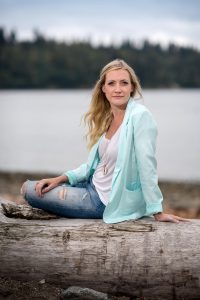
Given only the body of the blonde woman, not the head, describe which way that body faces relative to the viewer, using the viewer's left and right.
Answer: facing the viewer and to the left of the viewer
